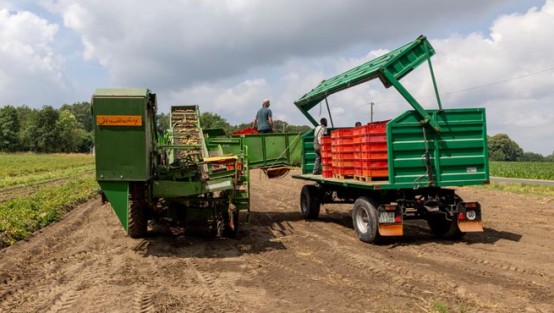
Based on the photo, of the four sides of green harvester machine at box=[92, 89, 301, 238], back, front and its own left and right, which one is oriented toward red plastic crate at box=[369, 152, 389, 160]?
right

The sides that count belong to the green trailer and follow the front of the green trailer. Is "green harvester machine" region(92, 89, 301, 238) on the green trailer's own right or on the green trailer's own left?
on the green trailer's own left

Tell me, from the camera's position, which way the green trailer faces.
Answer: facing away from the viewer and to the left of the viewer

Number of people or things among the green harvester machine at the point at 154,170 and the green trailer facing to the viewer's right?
0

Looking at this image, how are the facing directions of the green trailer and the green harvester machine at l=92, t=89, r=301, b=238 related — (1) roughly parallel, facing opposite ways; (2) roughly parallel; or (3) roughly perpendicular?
roughly parallel

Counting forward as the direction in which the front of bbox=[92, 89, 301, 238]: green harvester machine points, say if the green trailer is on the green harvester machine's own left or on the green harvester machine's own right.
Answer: on the green harvester machine's own right

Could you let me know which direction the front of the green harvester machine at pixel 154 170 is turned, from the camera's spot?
facing away from the viewer
